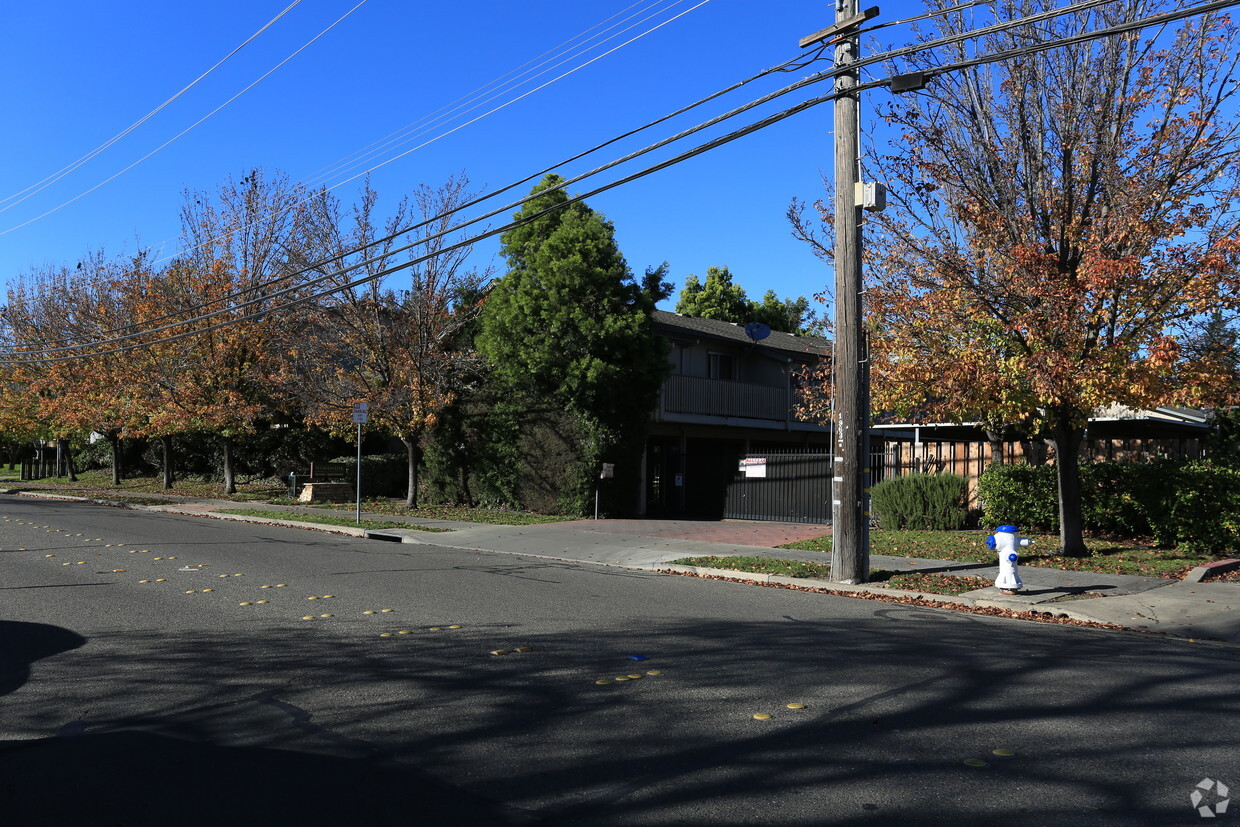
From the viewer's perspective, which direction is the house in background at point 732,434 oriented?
toward the camera

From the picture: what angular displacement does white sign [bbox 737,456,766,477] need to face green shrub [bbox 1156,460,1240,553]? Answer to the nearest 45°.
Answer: approximately 45° to its left

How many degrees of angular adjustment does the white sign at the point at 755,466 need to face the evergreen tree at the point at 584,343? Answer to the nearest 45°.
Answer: approximately 90° to its right

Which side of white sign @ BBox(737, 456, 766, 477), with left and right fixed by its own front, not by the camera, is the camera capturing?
front

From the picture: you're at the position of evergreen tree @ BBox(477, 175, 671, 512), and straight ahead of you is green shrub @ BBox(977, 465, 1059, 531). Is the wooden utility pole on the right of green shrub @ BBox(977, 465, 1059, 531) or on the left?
right

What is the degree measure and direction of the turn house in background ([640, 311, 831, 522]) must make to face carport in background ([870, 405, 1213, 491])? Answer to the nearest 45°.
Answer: approximately 45° to its left

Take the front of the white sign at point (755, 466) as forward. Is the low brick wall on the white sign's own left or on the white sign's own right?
on the white sign's own right

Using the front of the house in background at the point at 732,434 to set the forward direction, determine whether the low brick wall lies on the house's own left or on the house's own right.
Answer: on the house's own right

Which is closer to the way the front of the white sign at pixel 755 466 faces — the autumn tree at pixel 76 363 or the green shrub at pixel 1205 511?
the green shrub

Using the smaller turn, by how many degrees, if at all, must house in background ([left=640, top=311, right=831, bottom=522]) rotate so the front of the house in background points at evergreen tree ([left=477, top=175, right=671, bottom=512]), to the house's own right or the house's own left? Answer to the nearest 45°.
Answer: approximately 45° to the house's own right

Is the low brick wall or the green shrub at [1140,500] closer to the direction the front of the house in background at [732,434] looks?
the green shrub

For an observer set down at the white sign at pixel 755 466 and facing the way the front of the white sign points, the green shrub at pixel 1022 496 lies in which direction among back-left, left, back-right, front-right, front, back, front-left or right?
front-left

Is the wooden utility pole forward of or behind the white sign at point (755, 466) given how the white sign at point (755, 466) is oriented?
forward
